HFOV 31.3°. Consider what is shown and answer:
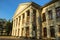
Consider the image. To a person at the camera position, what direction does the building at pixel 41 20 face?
facing the viewer and to the left of the viewer
